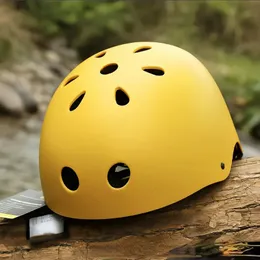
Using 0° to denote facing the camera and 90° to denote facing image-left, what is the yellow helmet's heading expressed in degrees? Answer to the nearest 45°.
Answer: approximately 45°

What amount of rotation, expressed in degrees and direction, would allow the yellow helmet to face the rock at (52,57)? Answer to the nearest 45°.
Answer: approximately 90° to its right

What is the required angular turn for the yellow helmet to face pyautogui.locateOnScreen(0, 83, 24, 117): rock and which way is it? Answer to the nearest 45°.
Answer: approximately 90° to its right
